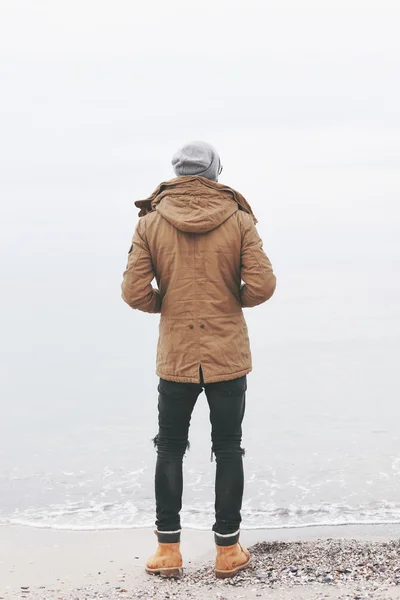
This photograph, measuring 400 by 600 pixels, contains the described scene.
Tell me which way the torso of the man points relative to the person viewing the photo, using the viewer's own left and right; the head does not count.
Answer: facing away from the viewer
